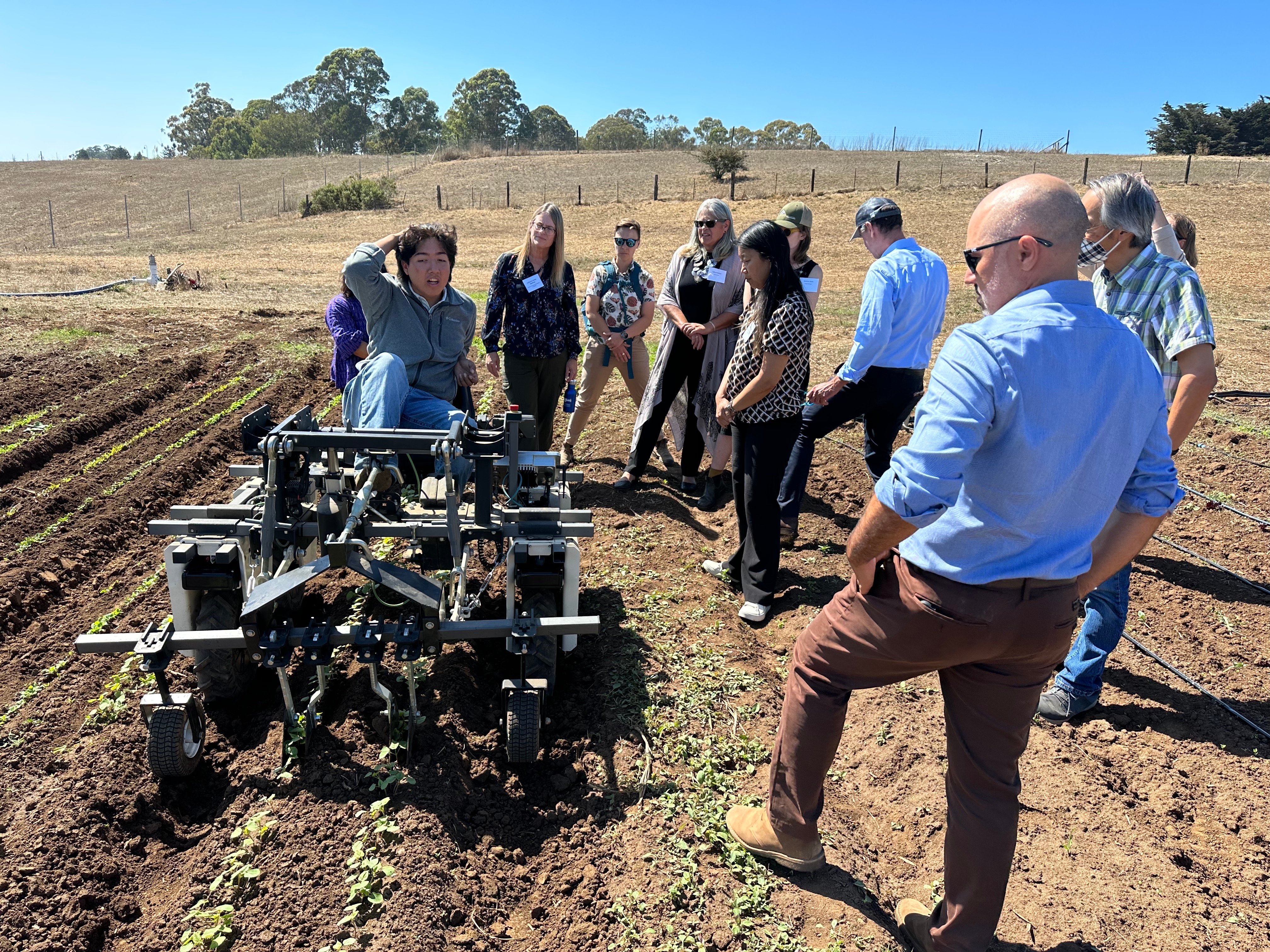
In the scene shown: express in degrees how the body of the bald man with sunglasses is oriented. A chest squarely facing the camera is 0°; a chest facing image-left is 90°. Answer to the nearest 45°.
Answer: approximately 135°

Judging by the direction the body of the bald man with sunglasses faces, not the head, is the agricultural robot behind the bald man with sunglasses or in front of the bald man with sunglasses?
in front

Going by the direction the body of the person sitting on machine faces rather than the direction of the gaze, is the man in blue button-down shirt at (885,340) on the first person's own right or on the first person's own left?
on the first person's own left

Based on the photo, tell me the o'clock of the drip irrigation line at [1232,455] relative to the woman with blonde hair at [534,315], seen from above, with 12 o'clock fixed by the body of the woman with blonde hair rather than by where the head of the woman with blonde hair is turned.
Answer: The drip irrigation line is roughly at 9 o'clock from the woman with blonde hair.

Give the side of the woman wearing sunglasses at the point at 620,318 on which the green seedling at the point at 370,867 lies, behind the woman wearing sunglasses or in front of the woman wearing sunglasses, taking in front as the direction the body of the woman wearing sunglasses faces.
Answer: in front

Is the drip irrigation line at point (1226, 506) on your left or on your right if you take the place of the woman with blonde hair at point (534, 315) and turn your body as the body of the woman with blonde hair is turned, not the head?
on your left

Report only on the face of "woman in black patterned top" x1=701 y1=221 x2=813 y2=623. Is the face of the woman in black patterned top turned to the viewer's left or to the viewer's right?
to the viewer's left

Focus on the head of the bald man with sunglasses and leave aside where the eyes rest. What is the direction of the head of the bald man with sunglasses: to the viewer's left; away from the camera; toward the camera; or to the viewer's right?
to the viewer's left
